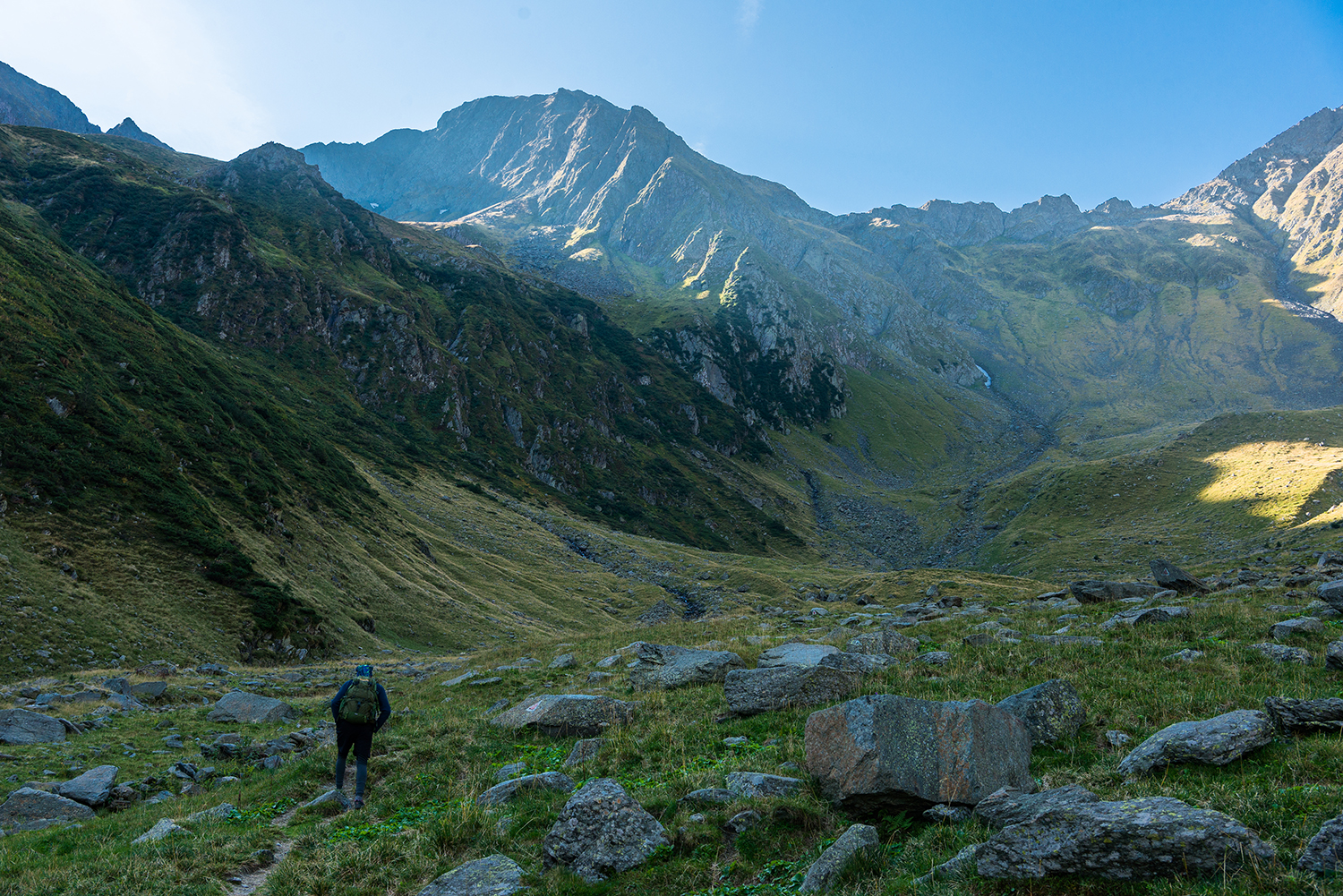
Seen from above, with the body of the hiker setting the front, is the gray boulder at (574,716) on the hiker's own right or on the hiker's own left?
on the hiker's own right

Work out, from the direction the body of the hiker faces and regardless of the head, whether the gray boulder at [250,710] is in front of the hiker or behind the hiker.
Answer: in front

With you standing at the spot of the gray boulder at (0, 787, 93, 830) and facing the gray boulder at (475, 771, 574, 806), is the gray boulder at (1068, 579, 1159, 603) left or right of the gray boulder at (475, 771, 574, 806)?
left

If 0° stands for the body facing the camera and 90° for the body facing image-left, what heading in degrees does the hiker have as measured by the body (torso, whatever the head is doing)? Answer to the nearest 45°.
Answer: approximately 180°

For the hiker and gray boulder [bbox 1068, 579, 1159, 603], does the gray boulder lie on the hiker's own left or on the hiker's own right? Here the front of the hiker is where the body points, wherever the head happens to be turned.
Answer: on the hiker's own right

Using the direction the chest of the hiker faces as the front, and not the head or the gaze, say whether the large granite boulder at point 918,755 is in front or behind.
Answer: behind

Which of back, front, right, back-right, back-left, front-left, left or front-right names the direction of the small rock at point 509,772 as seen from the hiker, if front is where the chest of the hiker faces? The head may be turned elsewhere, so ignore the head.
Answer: back-right

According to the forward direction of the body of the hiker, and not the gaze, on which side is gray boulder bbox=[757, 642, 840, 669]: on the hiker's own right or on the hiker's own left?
on the hiker's own right
